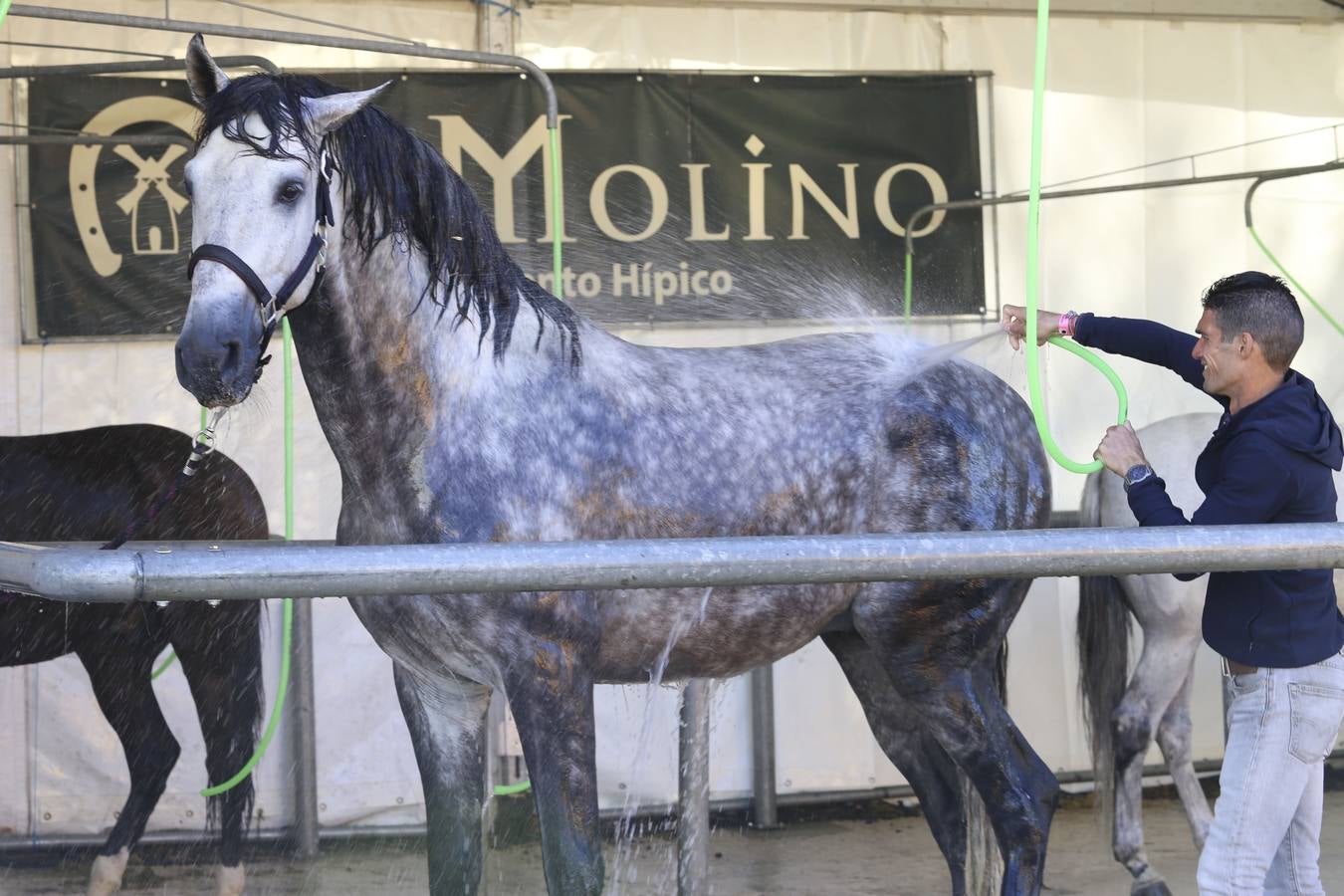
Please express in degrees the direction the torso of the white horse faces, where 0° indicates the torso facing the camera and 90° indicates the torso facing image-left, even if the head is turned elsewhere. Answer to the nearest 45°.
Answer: approximately 225°

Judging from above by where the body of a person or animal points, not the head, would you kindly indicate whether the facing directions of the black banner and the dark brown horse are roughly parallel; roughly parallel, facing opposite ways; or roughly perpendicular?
roughly perpendicular

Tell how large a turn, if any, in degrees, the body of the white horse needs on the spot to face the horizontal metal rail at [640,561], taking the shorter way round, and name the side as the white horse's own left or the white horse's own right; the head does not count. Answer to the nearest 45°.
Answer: approximately 135° to the white horse's own right

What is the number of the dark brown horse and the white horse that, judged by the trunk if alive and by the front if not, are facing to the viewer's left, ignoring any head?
1

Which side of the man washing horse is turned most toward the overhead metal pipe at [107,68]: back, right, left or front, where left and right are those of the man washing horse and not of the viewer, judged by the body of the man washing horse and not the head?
front

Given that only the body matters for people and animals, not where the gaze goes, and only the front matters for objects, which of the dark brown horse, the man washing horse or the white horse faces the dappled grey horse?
the man washing horse

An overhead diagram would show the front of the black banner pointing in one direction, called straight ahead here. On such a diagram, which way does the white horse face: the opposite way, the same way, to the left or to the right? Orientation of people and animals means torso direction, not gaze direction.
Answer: to the left

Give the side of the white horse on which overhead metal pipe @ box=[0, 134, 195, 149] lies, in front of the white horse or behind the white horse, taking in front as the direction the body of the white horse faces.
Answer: behind

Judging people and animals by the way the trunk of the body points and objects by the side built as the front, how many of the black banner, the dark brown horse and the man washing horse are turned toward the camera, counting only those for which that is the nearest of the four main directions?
1

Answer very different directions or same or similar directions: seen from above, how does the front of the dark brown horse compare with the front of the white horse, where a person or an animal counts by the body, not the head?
very different directions

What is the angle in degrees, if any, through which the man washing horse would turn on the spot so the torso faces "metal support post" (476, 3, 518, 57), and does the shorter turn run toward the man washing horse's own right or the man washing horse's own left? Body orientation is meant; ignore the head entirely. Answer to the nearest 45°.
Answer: approximately 45° to the man washing horse's own right

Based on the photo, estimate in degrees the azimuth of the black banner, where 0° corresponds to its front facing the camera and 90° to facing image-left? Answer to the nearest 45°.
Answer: approximately 0°

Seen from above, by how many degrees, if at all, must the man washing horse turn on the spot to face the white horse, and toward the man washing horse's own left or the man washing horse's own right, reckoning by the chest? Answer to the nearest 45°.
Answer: approximately 90° to the man washing horse's own right

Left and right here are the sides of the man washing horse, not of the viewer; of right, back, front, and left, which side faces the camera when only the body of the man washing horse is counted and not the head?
left

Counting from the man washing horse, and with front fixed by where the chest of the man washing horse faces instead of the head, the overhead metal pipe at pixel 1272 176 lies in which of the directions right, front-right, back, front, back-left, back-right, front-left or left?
right
